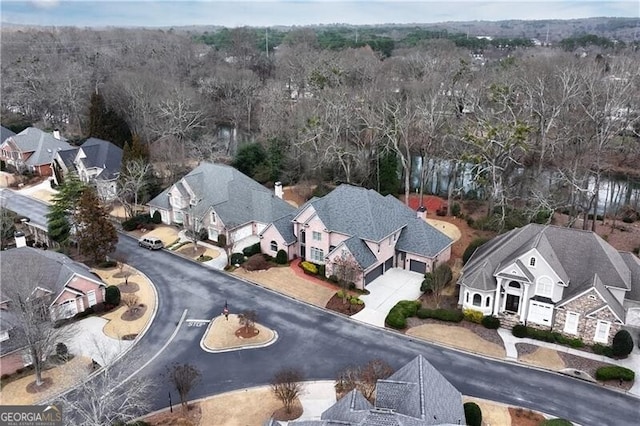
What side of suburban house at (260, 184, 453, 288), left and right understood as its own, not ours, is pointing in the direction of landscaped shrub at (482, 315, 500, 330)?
left

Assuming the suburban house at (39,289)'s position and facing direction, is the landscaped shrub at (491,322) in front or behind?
in front

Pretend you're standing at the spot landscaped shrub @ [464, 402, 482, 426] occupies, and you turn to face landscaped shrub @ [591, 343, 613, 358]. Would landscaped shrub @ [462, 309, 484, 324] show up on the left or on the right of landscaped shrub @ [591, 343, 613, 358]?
left

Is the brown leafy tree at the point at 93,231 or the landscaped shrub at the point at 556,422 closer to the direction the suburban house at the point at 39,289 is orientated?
the landscaped shrub

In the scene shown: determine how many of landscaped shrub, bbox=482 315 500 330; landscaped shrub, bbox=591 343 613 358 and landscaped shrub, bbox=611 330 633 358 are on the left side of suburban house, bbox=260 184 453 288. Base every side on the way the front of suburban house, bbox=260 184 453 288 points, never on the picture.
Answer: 3

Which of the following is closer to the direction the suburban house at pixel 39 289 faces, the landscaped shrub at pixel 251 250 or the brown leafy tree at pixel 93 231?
the landscaped shrub

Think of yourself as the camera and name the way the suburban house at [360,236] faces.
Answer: facing the viewer and to the left of the viewer

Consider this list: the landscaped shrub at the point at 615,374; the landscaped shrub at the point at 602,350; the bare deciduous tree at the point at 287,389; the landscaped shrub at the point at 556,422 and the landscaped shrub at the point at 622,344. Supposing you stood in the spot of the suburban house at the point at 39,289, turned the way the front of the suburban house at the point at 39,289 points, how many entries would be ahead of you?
5

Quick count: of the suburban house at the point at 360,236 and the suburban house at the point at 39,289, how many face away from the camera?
0

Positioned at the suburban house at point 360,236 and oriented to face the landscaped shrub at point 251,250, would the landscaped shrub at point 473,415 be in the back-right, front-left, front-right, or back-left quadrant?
back-left

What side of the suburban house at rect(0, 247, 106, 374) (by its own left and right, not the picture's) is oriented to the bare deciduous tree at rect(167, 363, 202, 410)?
front

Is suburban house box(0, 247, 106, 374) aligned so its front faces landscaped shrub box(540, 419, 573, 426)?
yes

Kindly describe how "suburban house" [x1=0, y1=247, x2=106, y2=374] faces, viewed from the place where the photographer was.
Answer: facing the viewer and to the right of the viewer
